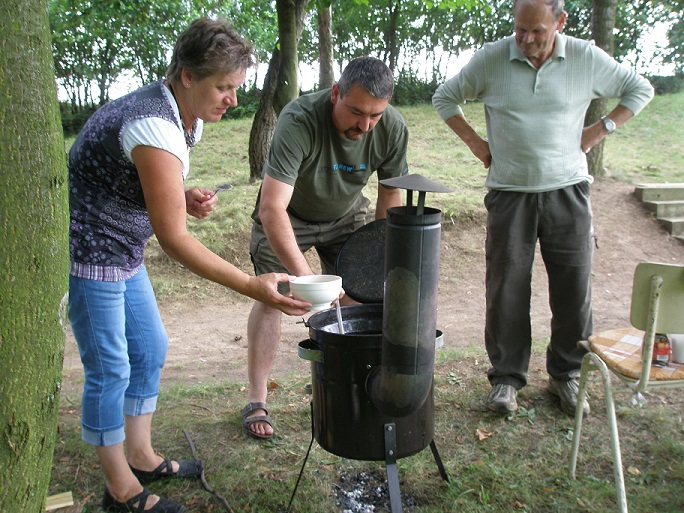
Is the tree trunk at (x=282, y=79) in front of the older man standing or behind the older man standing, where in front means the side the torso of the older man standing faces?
behind

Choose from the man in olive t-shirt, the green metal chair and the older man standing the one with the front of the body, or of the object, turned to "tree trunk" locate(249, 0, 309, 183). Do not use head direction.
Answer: the green metal chair

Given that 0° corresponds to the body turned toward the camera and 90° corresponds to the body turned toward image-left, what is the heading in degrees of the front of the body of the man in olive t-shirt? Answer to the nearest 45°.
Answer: approximately 315°

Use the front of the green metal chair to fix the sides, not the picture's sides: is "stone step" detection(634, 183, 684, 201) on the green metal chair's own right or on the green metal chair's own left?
on the green metal chair's own right

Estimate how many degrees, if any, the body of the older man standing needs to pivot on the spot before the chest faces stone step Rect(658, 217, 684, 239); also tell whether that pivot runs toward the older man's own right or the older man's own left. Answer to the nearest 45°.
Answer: approximately 180°

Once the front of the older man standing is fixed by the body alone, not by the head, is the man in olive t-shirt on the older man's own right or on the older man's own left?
on the older man's own right

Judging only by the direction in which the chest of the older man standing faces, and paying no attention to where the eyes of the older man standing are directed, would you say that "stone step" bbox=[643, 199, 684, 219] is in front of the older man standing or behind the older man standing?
behind

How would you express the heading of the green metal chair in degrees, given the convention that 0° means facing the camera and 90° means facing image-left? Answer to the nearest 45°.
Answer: approximately 135°

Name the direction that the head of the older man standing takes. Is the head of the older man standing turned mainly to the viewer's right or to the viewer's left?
to the viewer's left

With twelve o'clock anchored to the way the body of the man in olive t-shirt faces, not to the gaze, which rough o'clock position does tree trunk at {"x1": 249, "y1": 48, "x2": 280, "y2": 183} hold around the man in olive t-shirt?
The tree trunk is roughly at 7 o'clock from the man in olive t-shirt.

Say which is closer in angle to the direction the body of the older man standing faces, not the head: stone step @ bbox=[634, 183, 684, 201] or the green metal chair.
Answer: the green metal chair
